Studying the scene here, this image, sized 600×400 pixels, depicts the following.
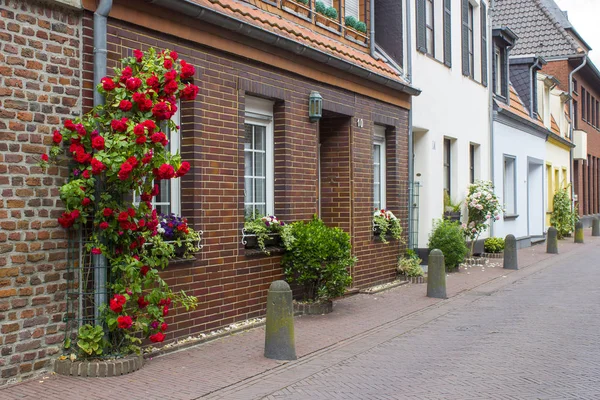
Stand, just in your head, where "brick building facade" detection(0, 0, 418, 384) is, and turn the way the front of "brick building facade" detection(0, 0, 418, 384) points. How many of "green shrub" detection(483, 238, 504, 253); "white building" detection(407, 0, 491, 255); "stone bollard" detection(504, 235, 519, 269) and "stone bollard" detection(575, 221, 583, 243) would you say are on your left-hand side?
4

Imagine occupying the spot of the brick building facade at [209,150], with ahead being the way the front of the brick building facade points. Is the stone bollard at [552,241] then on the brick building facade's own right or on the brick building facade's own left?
on the brick building facade's own left

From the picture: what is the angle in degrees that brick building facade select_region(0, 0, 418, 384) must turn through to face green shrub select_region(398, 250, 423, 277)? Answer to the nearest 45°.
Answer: approximately 90° to its left

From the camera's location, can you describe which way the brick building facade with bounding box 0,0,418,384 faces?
facing the viewer and to the right of the viewer

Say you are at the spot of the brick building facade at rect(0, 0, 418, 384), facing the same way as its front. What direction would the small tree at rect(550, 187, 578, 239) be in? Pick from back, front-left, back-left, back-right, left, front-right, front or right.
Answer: left

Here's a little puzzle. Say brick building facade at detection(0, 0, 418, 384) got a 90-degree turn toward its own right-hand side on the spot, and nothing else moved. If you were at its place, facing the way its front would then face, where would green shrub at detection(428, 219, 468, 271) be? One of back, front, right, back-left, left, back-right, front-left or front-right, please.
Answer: back

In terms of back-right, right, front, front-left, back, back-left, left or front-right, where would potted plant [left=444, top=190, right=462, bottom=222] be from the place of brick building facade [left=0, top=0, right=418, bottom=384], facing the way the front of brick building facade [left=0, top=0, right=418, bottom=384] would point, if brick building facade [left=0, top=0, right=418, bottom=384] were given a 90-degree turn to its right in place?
back

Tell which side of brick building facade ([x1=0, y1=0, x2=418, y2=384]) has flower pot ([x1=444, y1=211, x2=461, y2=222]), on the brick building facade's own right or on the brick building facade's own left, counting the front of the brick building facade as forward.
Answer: on the brick building facade's own left

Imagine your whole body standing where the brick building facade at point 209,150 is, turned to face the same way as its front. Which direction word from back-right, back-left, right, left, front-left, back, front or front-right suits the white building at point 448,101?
left

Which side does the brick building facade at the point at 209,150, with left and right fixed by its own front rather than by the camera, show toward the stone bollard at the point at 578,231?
left
